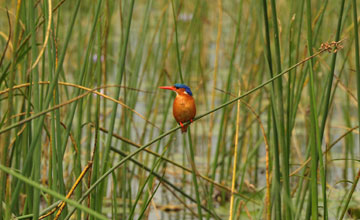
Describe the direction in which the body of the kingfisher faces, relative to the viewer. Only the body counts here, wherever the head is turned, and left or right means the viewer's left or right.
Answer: facing the viewer and to the left of the viewer
